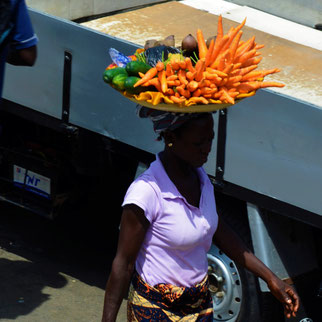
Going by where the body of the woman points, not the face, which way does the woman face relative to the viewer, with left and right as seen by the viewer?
facing the viewer and to the right of the viewer
